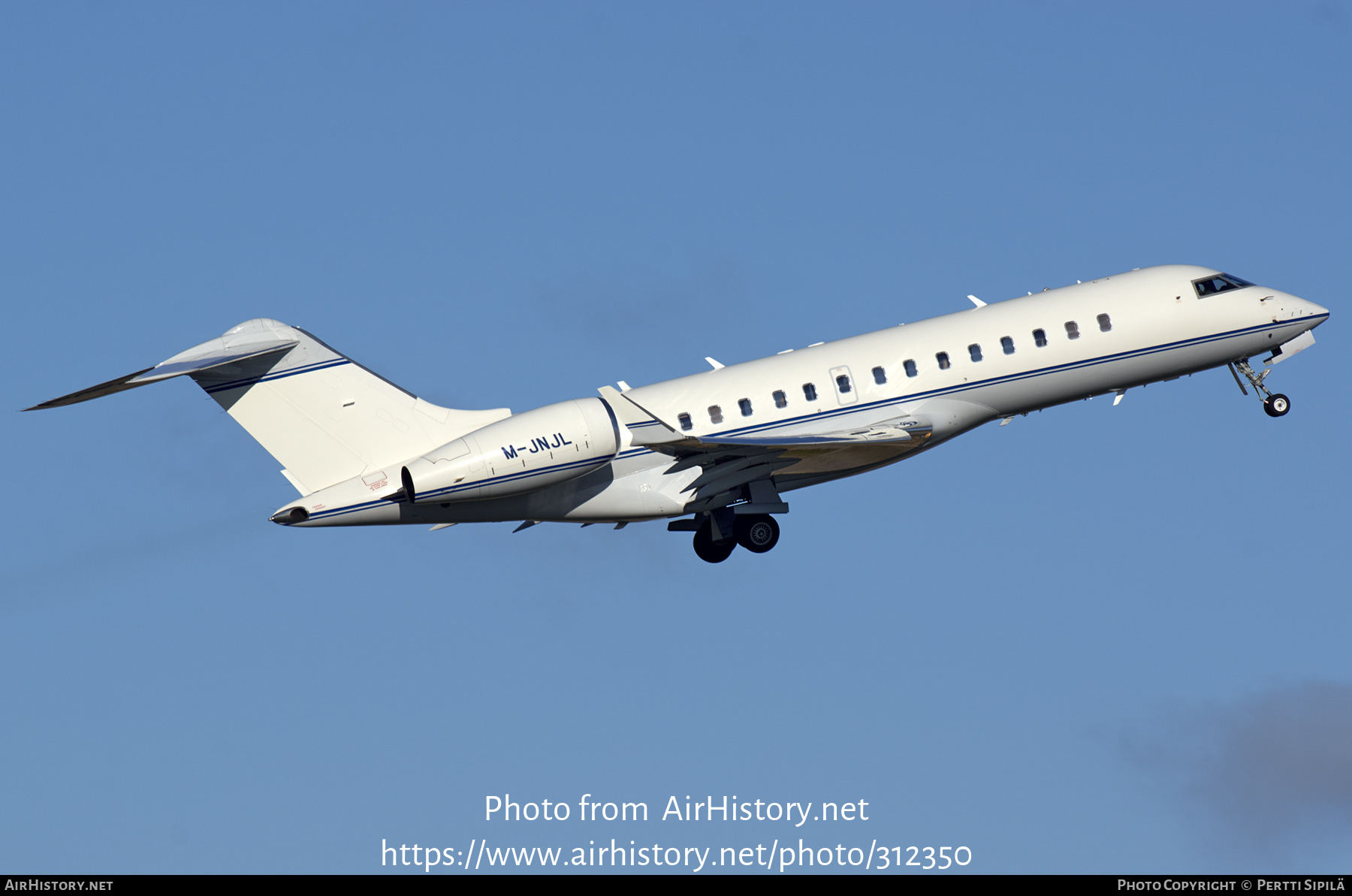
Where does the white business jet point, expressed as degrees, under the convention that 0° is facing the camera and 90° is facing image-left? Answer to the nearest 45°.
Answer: approximately 270°
